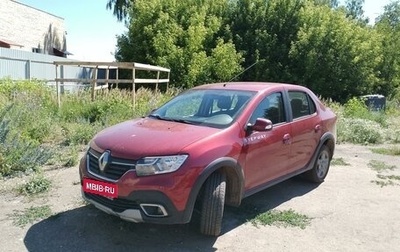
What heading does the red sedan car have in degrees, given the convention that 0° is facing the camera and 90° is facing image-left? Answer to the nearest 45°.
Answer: approximately 45°

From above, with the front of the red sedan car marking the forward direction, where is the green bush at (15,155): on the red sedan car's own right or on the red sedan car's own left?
on the red sedan car's own right

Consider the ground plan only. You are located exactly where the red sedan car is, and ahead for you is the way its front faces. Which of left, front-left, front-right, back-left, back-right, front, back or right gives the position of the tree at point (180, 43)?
back-right

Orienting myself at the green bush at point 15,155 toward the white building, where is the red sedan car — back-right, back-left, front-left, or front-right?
back-right

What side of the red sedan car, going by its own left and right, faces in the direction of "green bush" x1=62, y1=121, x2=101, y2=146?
right

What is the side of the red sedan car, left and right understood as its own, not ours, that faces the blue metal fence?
right

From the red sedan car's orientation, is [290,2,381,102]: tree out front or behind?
behind

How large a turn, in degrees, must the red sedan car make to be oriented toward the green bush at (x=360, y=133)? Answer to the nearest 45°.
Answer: approximately 180°

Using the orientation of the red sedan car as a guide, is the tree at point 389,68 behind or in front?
behind
